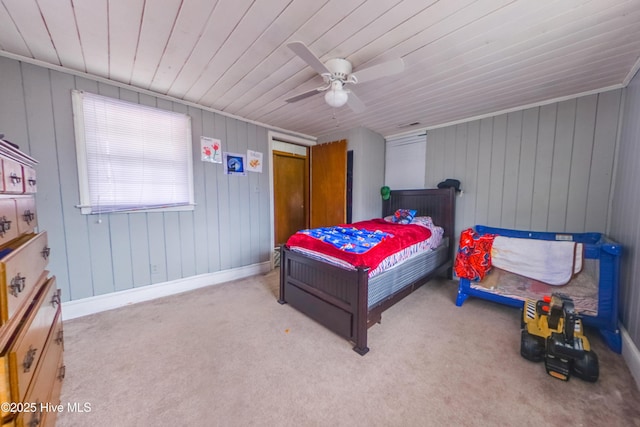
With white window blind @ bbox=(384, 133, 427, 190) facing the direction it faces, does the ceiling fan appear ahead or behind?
ahead

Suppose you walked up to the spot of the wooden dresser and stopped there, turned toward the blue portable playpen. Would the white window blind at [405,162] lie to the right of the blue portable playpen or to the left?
left

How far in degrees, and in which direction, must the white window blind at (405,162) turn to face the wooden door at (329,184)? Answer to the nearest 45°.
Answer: approximately 45° to its right

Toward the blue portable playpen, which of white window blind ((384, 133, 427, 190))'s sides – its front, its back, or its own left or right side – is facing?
left

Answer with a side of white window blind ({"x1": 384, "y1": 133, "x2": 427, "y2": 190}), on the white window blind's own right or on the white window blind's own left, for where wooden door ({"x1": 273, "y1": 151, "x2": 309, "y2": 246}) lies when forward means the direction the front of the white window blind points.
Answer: on the white window blind's own right

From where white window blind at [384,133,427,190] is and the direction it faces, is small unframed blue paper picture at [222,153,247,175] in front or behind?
in front

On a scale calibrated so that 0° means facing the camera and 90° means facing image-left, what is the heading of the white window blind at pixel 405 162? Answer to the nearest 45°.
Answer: approximately 45°

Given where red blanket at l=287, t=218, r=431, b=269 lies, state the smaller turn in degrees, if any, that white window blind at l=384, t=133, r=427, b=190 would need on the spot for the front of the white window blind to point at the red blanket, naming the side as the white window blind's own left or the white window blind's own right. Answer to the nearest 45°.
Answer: approximately 45° to the white window blind's own left

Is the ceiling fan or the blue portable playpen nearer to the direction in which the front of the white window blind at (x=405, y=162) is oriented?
the ceiling fan

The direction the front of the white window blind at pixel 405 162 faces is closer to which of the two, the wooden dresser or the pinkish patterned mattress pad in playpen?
the wooden dresser
